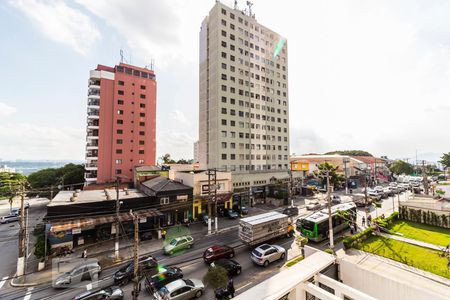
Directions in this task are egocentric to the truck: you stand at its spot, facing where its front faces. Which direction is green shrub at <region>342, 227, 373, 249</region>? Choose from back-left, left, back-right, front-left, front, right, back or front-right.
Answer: front-right

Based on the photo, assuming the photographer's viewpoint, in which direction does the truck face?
facing away from the viewer and to the right of the viewer

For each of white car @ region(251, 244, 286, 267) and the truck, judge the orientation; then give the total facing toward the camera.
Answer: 0

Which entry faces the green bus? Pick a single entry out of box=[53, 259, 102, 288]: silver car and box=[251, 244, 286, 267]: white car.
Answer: the white car

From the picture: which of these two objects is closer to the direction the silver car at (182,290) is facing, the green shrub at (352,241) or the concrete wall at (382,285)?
the green shrub

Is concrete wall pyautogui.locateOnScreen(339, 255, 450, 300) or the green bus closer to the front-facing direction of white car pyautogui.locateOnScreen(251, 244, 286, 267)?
the green bus

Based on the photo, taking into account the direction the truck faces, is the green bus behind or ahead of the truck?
ahead
